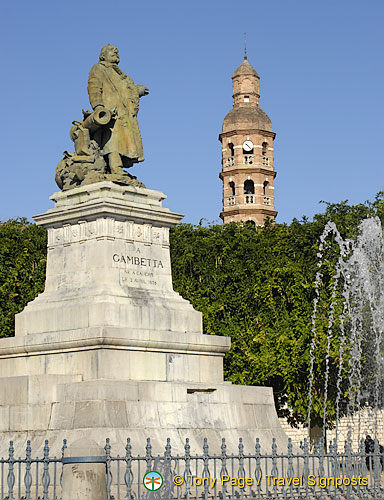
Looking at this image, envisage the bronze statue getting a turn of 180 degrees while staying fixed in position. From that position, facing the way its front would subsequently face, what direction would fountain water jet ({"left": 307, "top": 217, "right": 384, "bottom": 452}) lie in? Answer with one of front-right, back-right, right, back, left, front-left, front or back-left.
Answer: right

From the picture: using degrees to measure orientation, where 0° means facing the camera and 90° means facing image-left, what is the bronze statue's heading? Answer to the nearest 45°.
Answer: approximately 315°
